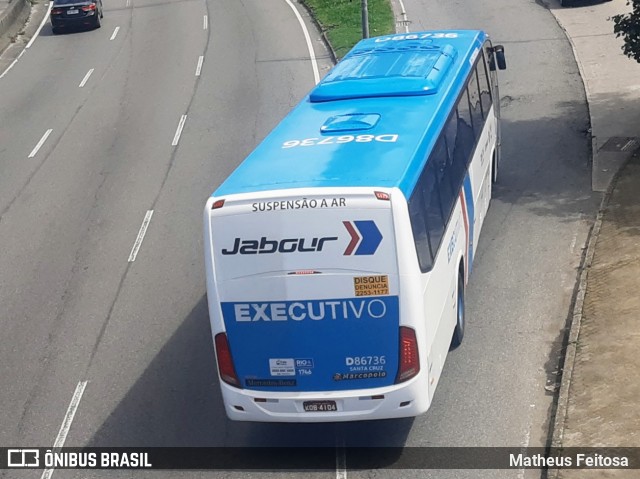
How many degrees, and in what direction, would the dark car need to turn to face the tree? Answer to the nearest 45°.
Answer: approximately 135° to its right

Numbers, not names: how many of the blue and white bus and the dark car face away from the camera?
2

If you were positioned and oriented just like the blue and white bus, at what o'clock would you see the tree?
The tree is roughly at 1 o'clock from the blue and white bus.

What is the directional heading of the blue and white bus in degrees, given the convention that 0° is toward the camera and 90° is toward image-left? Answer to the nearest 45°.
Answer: approximately 180°

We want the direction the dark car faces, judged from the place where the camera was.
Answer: facing away from the viewer

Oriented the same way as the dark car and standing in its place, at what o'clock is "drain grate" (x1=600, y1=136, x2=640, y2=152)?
The drain grate is roughly at 5 o'clock from the dark car.

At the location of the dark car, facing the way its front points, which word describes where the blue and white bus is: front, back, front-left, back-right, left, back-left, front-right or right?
back

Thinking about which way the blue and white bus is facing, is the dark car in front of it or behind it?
in front

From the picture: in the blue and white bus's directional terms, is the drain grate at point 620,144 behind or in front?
in front
